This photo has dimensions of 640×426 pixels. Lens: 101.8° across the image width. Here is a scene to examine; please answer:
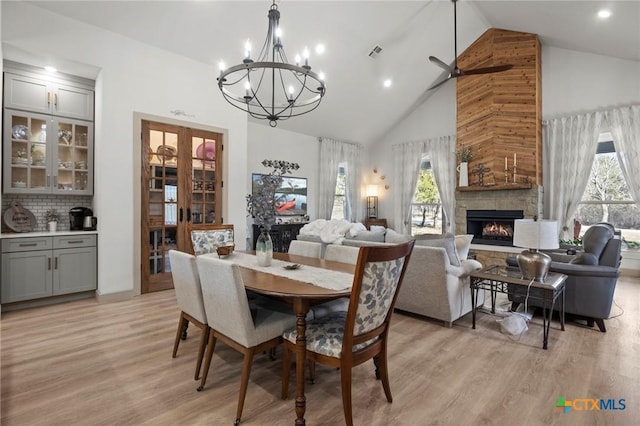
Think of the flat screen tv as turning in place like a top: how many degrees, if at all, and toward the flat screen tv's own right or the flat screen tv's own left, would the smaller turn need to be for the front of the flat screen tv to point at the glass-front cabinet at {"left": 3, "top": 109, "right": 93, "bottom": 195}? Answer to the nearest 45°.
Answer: approximately 90° to the flat screen tv's own right

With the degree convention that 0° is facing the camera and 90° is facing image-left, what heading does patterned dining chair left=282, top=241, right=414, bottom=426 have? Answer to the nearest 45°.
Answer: approximately 135°

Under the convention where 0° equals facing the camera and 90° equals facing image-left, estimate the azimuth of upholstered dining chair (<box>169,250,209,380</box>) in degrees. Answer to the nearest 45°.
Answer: approximately 225°

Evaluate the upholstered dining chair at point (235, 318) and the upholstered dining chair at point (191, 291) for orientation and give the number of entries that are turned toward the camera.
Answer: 0

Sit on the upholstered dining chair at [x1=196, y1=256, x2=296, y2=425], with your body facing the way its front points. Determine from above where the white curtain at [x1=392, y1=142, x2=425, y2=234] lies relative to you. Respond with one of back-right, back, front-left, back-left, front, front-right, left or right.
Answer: front

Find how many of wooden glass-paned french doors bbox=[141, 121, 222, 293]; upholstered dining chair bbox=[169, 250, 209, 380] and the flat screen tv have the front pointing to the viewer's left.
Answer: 0

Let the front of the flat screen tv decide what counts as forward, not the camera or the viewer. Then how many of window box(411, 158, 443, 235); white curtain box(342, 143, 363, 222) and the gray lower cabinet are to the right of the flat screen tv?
1

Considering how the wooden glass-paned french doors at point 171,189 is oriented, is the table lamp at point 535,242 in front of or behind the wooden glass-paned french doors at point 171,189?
in front

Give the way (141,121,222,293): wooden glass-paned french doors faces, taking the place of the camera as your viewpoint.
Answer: facing the viewer and to the right of the viewer

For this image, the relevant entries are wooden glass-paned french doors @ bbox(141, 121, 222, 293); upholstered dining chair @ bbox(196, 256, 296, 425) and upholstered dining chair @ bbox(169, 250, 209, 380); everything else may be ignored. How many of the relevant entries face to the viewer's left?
0

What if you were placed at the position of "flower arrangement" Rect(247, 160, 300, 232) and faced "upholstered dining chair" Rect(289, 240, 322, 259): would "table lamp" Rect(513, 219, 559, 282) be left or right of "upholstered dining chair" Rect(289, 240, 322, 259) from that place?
right

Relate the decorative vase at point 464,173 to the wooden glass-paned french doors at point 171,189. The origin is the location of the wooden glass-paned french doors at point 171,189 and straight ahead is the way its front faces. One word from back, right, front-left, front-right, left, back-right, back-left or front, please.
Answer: front-left

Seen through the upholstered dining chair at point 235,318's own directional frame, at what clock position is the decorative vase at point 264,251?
The decorative vase is roughly at 11 o'clock from the upholstered dining chair.

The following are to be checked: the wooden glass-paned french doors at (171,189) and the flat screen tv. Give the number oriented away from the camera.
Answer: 0

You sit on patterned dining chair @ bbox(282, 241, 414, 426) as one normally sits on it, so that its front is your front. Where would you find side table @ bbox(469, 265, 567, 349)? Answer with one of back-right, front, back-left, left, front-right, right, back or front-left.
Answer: right

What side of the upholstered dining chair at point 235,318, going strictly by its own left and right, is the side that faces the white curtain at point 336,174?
front
